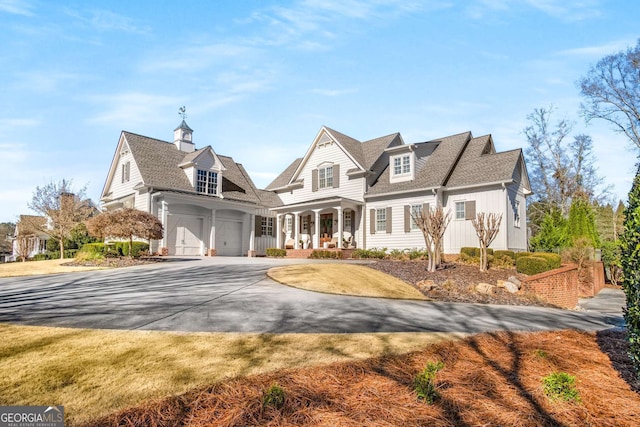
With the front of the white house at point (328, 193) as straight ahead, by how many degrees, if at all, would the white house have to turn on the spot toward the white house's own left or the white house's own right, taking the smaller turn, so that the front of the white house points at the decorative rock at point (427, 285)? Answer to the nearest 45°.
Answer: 0° — it already faces it

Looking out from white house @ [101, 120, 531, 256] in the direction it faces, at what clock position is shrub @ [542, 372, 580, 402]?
The shrub is roughly at 12 o'clock from the white house.

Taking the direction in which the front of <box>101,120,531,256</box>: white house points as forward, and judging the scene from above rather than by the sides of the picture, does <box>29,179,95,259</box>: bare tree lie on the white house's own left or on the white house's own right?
on the white house's own right

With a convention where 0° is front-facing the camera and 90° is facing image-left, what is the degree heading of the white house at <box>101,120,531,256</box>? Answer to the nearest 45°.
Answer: approximately 0°

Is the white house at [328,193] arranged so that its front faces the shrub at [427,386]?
yes

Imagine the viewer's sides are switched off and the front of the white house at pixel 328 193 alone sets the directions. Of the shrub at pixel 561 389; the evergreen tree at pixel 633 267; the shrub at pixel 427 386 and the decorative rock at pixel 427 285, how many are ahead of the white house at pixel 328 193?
4
